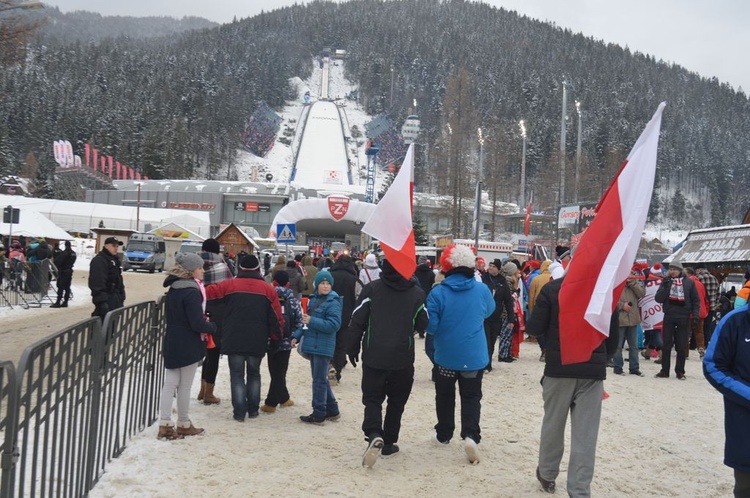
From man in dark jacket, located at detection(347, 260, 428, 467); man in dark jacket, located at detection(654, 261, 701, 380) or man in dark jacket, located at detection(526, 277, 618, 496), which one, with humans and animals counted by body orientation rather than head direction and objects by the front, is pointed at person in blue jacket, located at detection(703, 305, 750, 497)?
man in dark jacket, located at detection(654, 261, 701, 380)

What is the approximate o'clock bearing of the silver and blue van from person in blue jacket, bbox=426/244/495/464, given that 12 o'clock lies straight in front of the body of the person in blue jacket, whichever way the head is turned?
The silver and blue van is roughly at 11 o'clock from the person in blue jacket.

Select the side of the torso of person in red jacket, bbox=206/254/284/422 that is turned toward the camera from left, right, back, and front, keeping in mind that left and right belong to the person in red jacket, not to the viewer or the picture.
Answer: back

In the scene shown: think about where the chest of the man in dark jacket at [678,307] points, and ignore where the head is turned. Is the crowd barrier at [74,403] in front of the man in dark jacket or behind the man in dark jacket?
in front

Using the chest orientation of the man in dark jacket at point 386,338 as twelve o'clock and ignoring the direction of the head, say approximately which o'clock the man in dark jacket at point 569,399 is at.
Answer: the man in dark jacket at point 569,399 is roughly at 4 o'clock from the man in dark jacket at point 386,338.

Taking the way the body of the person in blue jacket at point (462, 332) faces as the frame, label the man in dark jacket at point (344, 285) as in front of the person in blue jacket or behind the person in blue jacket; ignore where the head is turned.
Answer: in front

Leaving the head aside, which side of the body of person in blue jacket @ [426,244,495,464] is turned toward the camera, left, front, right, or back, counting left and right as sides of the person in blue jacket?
back

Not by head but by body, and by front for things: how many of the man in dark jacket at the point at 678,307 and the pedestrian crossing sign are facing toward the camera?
2

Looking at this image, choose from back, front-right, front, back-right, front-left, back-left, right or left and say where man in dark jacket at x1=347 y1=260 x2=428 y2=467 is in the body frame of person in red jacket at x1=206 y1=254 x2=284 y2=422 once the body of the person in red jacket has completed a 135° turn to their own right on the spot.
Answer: front

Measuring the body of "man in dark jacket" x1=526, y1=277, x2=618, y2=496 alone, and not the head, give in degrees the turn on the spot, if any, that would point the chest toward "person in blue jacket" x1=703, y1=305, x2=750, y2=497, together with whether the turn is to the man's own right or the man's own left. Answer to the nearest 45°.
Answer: approximately 135° to the man's own right

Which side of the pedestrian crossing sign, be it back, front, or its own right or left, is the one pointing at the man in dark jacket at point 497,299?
front

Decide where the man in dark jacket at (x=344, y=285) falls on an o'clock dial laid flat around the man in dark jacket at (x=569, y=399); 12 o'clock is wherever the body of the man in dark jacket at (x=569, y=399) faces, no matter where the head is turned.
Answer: the man in dark jacket at (x=344, y=285) is roughly at 11 o'clock from the man in dark jacket at (x=569, y=399).

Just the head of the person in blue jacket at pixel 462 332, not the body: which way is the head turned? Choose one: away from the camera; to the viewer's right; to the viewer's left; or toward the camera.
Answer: away from the camera

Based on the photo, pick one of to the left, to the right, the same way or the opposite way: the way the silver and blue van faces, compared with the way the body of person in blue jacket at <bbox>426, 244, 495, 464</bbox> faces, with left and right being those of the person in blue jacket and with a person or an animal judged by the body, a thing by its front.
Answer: the opposite way

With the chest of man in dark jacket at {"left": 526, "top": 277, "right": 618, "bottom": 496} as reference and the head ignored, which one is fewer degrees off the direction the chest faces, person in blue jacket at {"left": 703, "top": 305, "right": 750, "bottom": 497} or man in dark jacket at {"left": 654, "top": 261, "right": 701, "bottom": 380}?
the man in dark jacket
